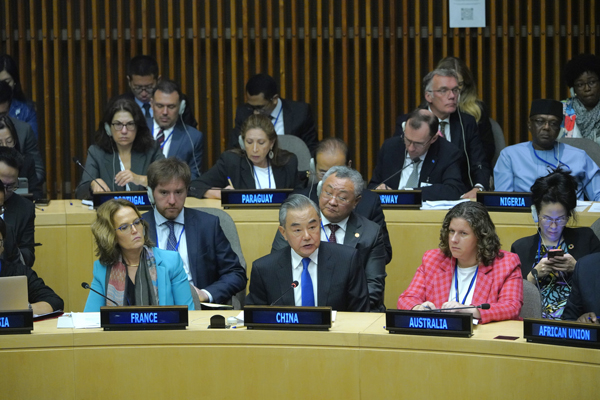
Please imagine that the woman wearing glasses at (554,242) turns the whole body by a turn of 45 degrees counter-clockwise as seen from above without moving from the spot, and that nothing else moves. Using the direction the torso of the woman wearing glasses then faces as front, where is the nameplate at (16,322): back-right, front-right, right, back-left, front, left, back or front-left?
right

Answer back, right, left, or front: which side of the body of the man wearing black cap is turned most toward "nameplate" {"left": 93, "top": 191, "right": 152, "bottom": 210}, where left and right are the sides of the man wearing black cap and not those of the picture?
right

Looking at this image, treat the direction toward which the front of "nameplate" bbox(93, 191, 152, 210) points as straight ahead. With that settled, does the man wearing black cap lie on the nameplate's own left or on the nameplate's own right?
on the nameplate's own left

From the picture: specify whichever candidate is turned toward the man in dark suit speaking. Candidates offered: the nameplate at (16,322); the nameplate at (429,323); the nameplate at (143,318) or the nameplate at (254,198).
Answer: the nameplate at (254,198)

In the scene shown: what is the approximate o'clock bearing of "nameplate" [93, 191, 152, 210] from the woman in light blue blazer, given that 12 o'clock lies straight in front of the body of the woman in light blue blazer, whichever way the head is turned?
The nameplate is roughly at 6 o'clock from the woman in light blue blazer.

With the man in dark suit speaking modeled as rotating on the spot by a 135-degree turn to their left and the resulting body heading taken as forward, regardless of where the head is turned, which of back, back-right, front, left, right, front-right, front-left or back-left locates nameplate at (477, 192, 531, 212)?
front

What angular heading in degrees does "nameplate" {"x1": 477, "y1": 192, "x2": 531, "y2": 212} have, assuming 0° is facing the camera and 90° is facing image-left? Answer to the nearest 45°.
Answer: approximately 0°

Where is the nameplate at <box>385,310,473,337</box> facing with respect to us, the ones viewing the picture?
facing the viewer

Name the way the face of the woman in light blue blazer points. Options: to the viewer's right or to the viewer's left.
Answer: to the viewer's right

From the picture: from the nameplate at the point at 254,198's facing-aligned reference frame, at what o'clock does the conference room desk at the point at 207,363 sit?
The conference room desk is roughly at 12 o'clock from the nameplate.
